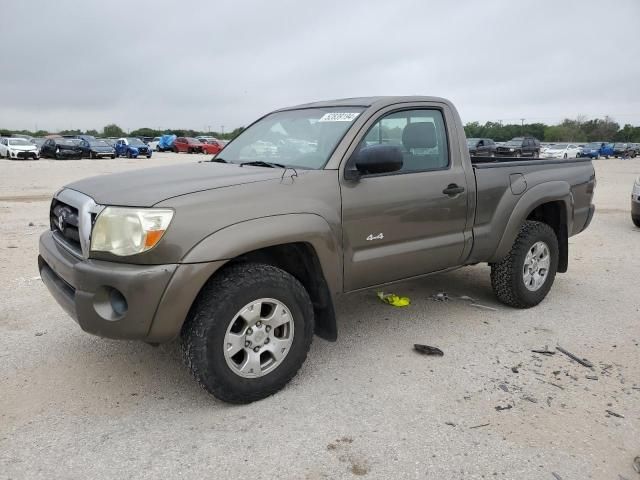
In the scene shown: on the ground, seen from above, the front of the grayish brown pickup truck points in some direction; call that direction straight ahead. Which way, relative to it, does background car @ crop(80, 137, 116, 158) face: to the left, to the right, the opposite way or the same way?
to the left

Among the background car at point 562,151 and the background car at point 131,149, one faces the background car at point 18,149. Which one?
the background car at point 562,151

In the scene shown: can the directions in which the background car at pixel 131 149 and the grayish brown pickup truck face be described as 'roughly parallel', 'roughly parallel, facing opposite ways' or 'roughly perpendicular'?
roughly perpendicular

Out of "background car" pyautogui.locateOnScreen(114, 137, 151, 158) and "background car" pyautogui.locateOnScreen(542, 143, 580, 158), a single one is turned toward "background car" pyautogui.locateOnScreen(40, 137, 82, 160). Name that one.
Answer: "background car" pyautogui.locateOnScreen(542, 143, 580, 158)

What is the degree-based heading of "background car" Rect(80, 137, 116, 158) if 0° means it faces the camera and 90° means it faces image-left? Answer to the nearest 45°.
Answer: approximately 315°

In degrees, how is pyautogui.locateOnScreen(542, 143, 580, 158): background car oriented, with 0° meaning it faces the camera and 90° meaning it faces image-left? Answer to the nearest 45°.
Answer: approximately 45°

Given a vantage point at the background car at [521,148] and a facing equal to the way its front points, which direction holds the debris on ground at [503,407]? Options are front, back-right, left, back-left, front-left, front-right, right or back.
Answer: front-left

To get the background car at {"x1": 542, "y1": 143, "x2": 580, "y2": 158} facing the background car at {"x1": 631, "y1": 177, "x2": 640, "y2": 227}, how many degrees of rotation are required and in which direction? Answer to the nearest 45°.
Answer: approximately 45° to its left

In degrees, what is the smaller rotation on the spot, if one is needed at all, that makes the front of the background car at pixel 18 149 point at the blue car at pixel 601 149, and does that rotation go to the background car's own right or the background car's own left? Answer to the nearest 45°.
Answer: approximately 45° to the background car's own left

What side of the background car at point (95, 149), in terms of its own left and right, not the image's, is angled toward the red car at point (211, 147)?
left
